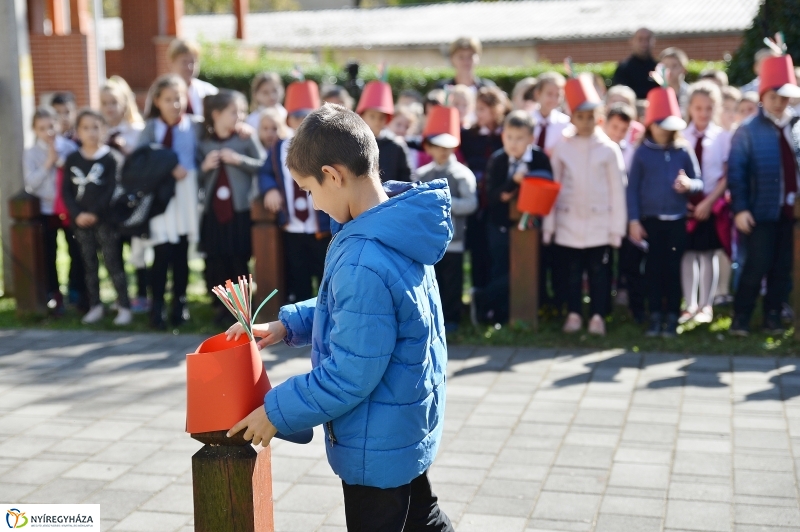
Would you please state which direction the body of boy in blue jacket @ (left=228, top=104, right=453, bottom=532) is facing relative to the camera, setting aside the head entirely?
to the viewer's left

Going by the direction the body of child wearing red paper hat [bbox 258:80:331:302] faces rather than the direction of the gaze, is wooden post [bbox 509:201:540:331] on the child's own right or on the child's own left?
on the child's own left

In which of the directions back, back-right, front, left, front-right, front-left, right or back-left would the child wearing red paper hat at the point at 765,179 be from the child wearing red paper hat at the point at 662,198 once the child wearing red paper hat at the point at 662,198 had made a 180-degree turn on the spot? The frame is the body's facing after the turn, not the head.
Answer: right

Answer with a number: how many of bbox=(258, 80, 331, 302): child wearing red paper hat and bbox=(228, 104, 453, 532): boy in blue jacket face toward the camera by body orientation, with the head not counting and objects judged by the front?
1

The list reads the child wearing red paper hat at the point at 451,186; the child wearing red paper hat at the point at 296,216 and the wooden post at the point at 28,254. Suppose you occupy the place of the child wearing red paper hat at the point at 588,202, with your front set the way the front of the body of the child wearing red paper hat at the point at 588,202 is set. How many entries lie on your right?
3

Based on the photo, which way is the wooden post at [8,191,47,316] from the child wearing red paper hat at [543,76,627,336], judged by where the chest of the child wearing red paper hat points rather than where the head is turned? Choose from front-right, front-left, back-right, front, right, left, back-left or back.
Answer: right

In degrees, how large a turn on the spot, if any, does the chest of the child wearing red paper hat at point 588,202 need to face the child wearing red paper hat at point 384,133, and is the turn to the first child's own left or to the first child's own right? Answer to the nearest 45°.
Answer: approximately 90° to the first child's own right

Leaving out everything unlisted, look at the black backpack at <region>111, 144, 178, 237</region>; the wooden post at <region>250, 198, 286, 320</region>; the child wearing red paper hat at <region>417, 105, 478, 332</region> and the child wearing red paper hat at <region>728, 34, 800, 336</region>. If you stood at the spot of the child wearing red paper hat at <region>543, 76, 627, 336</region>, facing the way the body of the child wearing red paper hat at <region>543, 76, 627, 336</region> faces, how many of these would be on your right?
3

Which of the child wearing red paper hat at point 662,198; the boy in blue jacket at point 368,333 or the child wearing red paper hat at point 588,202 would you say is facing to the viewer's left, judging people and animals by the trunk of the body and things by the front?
the boy in blue jacket

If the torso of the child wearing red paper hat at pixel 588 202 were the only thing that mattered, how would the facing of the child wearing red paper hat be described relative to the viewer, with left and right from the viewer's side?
facing the viewer

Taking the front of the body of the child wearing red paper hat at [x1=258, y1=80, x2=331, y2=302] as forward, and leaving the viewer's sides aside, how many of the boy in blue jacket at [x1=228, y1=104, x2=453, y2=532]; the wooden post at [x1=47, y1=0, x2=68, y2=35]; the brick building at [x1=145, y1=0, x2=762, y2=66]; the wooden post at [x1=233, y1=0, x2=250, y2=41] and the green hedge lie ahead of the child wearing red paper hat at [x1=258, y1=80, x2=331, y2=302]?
1

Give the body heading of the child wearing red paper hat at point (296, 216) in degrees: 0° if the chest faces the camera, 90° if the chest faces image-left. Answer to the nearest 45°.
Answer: approximately 0°

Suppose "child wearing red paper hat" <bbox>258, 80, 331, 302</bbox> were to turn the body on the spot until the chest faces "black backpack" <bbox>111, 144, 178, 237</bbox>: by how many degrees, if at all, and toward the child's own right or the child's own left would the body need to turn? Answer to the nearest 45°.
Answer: approximately 90° to the child's own right

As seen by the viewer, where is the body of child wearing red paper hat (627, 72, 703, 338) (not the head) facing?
toward the camera
